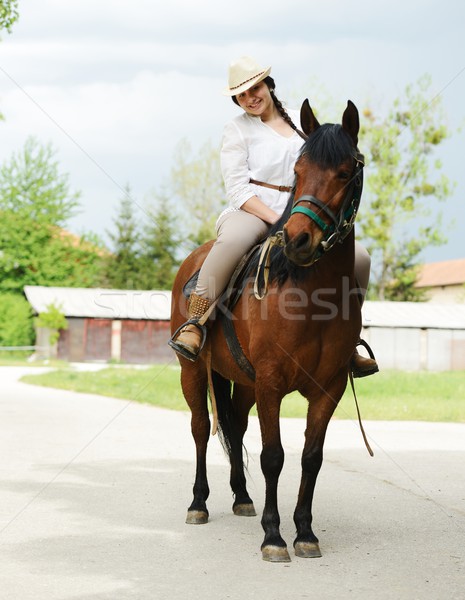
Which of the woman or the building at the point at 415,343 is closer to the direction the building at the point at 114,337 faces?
the woman

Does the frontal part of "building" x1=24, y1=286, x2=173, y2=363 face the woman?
yes

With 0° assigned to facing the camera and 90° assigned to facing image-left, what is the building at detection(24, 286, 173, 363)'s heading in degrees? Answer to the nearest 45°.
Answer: approximately 0°

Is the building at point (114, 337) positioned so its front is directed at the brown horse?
yes

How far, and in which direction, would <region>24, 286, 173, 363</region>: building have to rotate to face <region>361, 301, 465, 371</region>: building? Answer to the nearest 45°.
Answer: approximately 90° to its left
